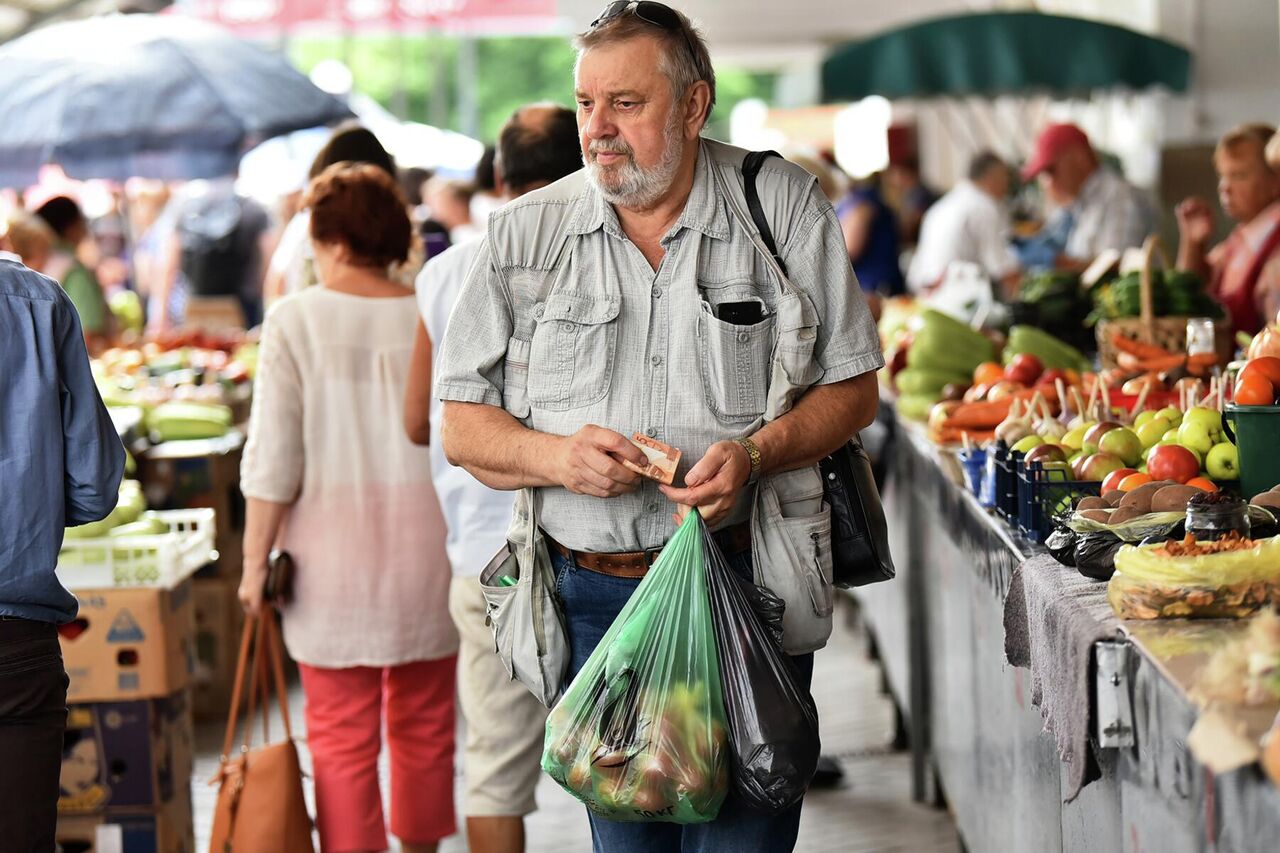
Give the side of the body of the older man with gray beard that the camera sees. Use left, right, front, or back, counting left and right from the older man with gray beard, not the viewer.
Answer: front

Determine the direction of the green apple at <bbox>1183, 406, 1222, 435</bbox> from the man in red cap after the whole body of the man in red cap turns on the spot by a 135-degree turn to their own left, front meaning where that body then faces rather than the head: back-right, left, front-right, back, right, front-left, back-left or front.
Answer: front-right

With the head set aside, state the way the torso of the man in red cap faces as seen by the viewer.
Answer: to the viewer's left

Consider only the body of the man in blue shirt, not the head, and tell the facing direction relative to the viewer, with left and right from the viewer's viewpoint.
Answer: facing away from the viewer

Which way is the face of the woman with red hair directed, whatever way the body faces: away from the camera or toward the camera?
away from the camera

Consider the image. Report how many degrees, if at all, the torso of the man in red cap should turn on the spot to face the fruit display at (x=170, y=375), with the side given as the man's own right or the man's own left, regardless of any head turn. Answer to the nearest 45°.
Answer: approximately 45° to the man's own left

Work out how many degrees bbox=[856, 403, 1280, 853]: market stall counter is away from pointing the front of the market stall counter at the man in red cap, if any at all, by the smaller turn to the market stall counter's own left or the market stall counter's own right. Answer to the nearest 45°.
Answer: approximately 135° to the market stall counter's own right

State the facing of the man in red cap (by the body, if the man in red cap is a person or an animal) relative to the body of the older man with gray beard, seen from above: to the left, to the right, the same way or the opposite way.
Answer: to the right

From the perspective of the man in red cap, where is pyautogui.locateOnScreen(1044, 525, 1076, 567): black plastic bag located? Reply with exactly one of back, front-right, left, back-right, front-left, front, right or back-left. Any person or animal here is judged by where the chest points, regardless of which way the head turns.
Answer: left

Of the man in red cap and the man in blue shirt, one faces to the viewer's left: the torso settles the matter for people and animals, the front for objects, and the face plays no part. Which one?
the man in red cap

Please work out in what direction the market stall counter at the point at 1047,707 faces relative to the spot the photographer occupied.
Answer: facing the viewer and to the left of the viewer
